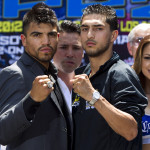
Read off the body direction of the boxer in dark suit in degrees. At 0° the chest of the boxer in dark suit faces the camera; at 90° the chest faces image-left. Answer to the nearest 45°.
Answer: approximately 315°

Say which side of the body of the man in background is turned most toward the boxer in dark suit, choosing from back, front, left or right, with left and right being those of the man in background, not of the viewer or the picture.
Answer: front

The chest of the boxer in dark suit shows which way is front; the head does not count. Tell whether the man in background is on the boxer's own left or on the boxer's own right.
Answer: on the boxer's own left

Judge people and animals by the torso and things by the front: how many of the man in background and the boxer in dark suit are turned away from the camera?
0

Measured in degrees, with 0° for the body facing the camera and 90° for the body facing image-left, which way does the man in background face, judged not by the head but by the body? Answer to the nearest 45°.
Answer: approximately 0°
